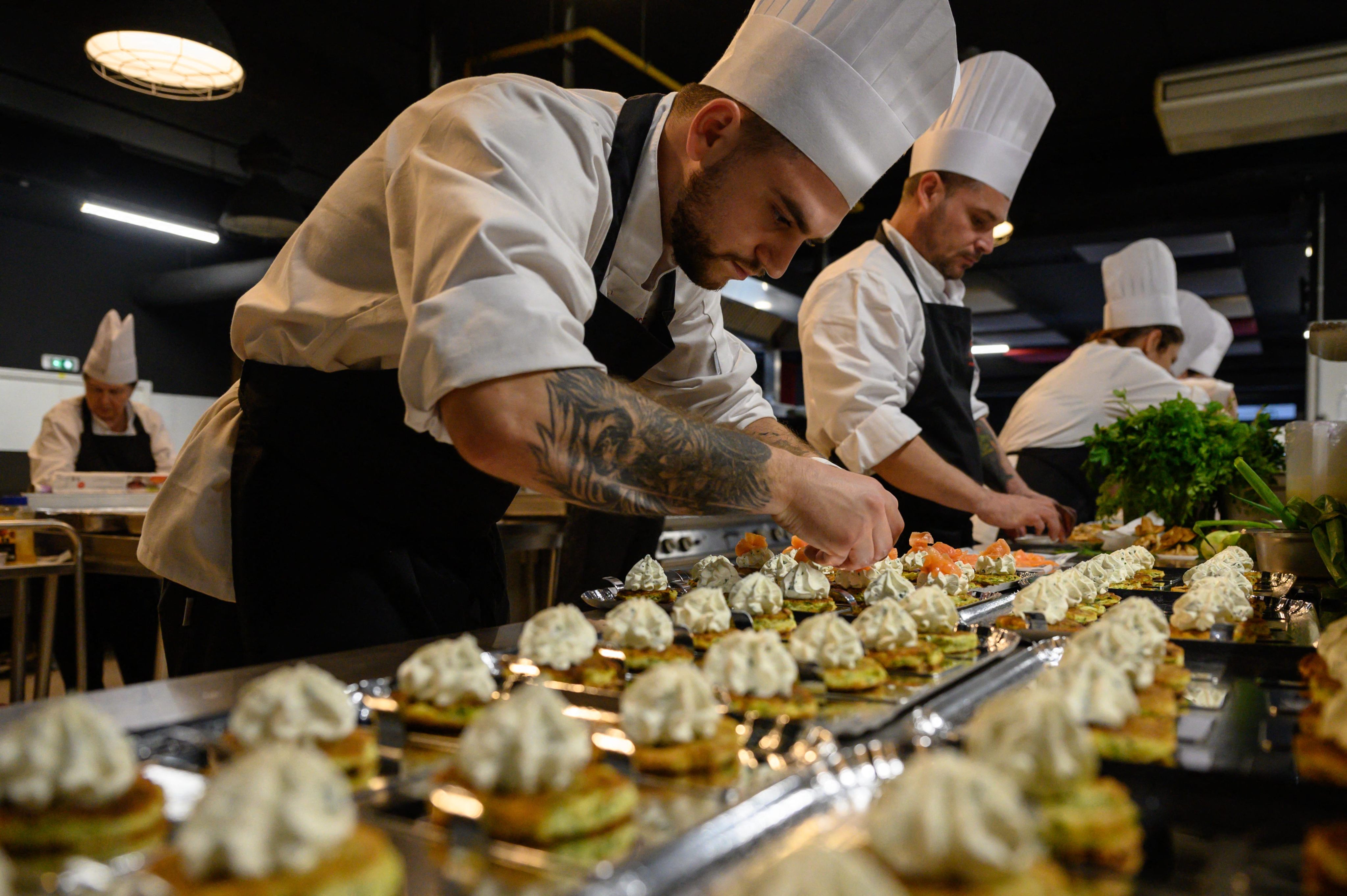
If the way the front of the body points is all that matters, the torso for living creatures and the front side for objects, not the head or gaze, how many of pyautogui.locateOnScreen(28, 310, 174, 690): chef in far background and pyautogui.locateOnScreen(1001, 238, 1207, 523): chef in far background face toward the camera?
1

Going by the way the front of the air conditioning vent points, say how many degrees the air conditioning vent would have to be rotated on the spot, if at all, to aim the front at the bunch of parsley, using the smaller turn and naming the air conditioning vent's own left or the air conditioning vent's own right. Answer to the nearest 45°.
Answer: approximately 45° to the air conditioning vent's own left

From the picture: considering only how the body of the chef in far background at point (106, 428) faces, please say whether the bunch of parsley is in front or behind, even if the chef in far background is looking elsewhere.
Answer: in front

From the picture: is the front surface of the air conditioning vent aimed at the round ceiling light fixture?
yes

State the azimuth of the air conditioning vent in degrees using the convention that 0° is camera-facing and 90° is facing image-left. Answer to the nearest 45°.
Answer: approximately 45°

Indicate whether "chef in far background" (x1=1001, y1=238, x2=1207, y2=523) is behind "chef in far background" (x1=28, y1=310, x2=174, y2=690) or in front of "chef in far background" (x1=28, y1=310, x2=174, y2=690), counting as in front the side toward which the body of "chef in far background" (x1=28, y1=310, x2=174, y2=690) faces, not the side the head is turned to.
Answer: in front

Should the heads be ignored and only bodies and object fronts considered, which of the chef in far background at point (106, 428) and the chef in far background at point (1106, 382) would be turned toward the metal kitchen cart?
the chef in far background at point (106, 428)

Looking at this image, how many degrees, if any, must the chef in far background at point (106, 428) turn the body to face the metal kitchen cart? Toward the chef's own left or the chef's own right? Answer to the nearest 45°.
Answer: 0° — they already face it

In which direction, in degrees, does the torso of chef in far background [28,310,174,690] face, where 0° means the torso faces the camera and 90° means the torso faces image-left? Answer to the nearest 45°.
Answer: approximately 0°

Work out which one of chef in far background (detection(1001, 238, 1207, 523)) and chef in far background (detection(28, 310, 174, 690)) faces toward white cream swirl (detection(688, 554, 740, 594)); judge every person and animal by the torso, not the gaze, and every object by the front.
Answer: chef in far background (detection(28, 310, 174, 690))
